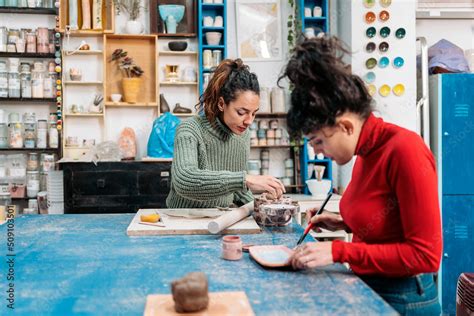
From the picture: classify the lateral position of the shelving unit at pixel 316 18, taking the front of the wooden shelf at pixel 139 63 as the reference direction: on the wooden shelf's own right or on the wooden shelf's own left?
on the wooden shelf's own left

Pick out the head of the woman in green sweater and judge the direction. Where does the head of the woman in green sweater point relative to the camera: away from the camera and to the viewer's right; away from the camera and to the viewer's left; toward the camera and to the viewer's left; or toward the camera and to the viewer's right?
toward the camera and to the viewer's right

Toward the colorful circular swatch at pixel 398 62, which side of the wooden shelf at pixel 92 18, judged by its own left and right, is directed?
left

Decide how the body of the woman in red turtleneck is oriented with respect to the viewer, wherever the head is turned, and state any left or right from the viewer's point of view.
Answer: facing to the left of the viewer

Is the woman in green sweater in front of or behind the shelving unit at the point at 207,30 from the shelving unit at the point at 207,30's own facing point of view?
in front

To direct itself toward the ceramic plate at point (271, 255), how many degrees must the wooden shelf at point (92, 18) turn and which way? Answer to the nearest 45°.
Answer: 0° — it already faces it

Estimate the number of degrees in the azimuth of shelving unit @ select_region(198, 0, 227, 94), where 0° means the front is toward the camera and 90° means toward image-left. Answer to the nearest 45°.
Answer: approximately 0°
